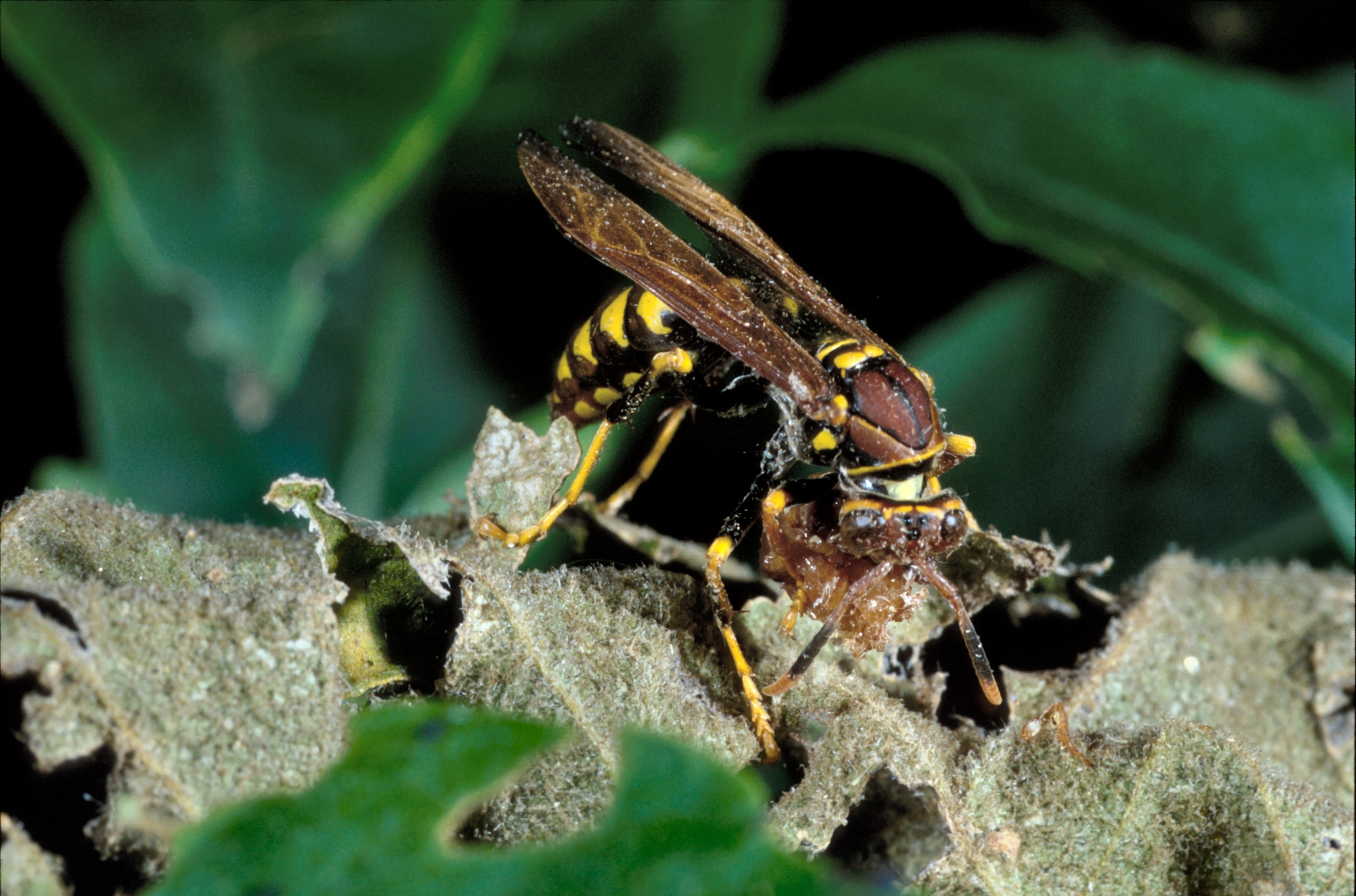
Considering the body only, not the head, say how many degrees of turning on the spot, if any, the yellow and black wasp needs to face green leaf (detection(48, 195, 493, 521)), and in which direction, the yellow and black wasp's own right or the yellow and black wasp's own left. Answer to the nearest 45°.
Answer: approximately 180°

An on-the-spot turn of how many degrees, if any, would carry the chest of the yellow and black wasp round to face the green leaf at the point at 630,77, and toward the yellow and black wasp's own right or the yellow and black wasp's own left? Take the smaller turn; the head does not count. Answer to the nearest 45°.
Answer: approximately 135° to the yellow and black wasp's own left

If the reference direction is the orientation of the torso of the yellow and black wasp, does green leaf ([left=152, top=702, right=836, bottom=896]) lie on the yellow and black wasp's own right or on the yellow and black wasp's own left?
on the yellow and black wasp's own right

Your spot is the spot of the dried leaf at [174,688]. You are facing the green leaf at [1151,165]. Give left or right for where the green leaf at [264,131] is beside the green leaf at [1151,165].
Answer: left

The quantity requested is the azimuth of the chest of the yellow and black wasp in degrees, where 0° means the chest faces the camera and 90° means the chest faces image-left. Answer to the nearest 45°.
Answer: approximately 315°

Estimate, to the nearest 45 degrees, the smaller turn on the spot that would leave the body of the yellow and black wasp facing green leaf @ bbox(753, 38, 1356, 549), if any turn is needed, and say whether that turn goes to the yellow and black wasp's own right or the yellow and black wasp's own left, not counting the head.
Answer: approximately 90° to the yellow and black wasp's own left
